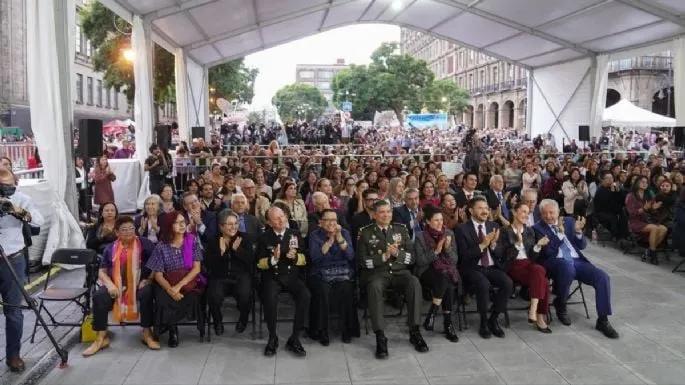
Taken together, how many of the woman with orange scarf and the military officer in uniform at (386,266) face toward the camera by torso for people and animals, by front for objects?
2

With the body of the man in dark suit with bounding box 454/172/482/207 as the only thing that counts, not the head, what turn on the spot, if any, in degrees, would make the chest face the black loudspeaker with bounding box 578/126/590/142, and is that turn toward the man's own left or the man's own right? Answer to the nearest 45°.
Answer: approximately 135° to the man's own left

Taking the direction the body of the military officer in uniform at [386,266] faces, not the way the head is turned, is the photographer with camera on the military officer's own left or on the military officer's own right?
on the military officer's own right
